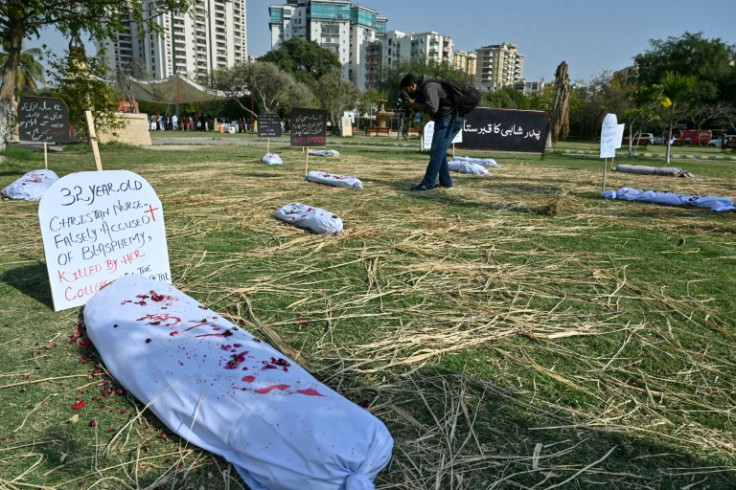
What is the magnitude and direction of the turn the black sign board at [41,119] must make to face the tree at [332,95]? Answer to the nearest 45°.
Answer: approximately 135° to its left

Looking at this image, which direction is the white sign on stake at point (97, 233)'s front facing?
toward the camera

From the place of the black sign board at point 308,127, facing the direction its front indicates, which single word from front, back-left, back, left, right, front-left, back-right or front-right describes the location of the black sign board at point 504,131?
back-left

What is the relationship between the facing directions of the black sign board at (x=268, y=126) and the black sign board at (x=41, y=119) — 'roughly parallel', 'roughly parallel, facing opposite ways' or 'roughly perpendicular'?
roughly parallel

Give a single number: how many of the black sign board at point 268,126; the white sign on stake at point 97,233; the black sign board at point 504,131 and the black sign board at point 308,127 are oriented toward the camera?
4

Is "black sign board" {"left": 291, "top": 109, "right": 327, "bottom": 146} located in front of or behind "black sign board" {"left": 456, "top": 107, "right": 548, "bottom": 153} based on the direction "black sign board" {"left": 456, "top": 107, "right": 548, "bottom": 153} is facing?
in front

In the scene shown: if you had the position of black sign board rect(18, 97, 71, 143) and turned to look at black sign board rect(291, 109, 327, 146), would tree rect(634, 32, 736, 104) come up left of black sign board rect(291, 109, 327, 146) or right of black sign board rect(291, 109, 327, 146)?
left

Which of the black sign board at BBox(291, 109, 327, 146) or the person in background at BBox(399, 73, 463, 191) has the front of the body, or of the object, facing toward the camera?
the black sign board

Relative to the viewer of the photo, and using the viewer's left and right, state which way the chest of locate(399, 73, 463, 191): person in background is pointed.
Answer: facing to the left of the viewer

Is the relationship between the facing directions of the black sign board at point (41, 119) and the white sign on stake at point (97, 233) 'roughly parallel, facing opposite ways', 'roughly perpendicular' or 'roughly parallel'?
roughly parallel

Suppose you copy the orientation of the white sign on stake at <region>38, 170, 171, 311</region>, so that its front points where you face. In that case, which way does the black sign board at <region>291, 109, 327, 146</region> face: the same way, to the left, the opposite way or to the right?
the same way

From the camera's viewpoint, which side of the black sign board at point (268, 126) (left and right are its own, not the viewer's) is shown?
front

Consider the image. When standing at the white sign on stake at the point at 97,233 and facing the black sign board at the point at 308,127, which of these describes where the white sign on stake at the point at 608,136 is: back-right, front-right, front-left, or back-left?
front-right

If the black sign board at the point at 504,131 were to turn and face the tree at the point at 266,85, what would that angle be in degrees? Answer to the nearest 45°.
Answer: approximately 135° to its right

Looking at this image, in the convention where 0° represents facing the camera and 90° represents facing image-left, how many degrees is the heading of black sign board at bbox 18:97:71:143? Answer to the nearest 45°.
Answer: approximately 0°

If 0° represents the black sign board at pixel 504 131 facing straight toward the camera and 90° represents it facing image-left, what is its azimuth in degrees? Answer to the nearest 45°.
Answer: approximately 0°

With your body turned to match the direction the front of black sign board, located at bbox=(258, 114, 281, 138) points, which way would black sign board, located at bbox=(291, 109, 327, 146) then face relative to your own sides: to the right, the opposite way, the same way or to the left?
the same way

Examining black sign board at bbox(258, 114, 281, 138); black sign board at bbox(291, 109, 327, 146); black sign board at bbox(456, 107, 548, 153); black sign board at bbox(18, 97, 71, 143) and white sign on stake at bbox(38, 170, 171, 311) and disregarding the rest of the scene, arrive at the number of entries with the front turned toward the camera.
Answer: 5

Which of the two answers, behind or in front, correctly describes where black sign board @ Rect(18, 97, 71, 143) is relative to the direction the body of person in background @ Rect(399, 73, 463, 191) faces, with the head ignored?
in front
